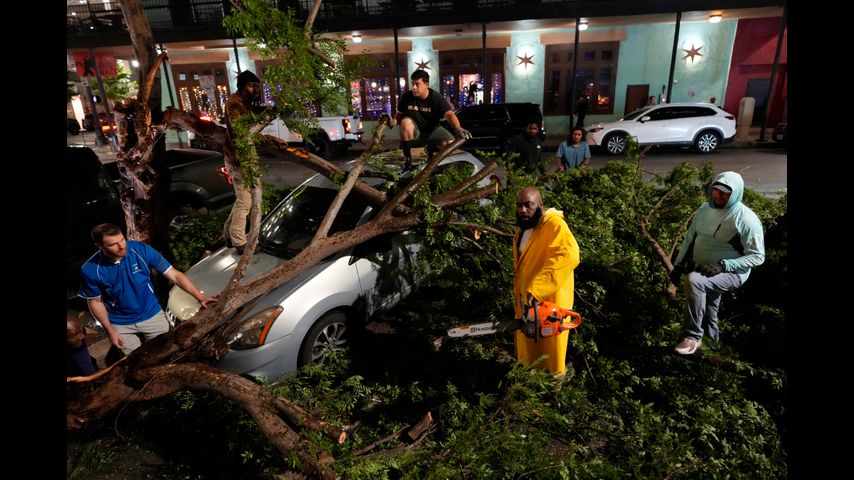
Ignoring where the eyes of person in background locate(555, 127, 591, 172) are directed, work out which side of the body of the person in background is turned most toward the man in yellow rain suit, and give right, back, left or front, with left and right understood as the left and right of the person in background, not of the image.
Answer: front

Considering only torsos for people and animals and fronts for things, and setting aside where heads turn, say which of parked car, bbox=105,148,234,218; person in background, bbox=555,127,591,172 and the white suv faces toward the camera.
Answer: the person in background

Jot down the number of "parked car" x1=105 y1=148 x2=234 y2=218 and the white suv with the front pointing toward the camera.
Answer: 0

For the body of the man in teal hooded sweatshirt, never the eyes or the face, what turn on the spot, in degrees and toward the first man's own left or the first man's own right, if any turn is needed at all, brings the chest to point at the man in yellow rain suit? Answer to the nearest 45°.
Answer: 0° — they already face them

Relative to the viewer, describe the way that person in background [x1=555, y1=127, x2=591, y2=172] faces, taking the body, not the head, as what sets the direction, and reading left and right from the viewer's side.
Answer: facing the viewer

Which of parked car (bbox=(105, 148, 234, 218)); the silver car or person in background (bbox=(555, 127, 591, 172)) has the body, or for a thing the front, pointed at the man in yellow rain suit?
the person in background

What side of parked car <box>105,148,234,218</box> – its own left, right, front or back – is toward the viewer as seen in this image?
left

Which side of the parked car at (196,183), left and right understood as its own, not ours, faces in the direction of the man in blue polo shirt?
left

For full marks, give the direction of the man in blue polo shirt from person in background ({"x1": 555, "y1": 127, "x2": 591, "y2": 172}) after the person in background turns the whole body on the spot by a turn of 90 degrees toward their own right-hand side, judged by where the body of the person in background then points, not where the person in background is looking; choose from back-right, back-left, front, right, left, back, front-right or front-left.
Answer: front-left

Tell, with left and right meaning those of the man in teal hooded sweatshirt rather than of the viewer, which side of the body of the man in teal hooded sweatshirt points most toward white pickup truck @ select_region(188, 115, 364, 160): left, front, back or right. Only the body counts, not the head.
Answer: right

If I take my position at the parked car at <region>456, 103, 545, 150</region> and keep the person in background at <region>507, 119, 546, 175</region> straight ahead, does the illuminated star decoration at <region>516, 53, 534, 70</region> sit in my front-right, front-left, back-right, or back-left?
back-left

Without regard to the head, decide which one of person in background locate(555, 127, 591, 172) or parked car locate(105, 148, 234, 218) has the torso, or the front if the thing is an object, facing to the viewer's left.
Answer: the parked car

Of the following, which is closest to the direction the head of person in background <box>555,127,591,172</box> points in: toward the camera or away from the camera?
toward the camera
